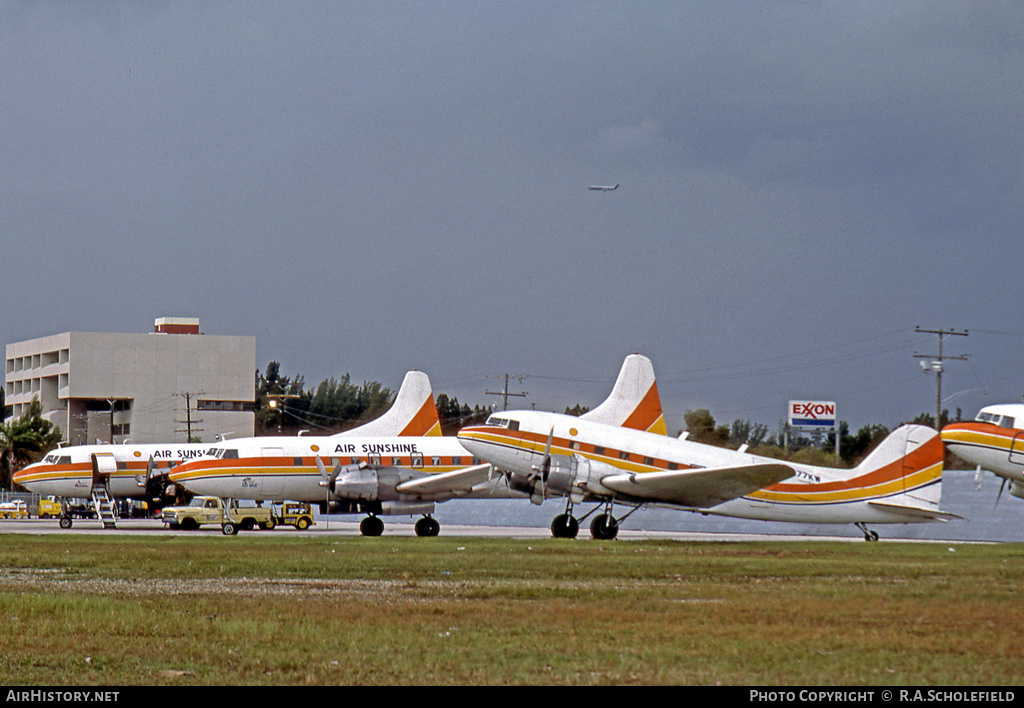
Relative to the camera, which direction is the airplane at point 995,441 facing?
to the viewer's left

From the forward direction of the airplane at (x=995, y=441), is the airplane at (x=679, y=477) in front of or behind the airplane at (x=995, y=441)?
in front
